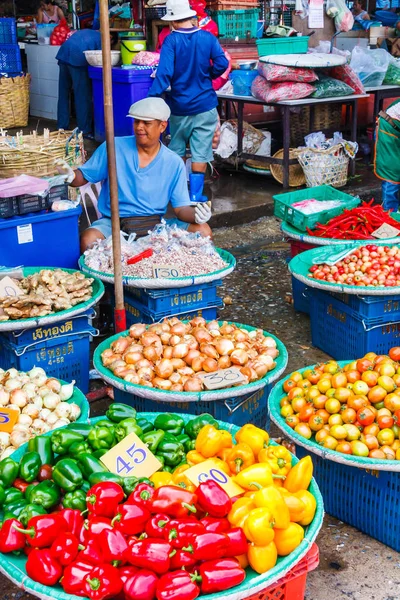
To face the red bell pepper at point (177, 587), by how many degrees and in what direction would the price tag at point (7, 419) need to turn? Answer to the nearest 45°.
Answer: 0° — it already faces it

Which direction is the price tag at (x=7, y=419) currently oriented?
toward the camera

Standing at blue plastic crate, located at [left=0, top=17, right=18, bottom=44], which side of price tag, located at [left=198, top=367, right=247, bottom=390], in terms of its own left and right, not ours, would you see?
back

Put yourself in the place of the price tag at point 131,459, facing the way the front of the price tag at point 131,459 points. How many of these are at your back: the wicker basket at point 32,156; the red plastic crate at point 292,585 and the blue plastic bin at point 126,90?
2

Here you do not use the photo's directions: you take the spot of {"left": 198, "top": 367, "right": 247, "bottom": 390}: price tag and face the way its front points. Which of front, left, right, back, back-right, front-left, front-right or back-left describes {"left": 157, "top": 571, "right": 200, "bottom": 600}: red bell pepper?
front

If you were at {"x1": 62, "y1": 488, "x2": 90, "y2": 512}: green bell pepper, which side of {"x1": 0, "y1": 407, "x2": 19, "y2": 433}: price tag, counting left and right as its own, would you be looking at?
front

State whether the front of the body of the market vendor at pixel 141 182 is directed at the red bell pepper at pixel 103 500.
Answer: yes

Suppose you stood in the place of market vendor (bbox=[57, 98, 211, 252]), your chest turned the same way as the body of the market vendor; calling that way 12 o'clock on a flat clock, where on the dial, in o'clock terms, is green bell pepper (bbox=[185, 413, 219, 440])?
The green bell pepper is roughly at 12 o'clock from the market vendor.

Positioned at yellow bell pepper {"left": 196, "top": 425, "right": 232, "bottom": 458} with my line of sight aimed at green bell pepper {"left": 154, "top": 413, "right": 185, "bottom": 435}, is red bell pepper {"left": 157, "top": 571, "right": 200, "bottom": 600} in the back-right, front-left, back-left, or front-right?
back-left

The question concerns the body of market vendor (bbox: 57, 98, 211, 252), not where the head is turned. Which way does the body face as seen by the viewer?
toward the camera

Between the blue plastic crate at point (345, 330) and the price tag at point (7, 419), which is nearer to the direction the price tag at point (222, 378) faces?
the price tag

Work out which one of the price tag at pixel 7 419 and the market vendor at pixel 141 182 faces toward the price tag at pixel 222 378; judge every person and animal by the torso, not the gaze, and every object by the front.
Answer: the market vendor

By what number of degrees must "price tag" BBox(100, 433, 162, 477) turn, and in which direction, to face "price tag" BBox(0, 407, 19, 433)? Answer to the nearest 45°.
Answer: approximately 135° to its right

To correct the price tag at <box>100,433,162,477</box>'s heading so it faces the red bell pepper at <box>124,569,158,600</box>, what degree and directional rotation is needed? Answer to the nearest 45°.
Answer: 0° — it already faces it

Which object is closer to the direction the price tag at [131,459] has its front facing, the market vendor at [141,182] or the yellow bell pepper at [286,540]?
the yellow bell pepper

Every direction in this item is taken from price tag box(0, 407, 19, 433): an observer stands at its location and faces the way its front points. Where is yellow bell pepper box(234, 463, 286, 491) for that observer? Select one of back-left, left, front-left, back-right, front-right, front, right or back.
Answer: front-left
